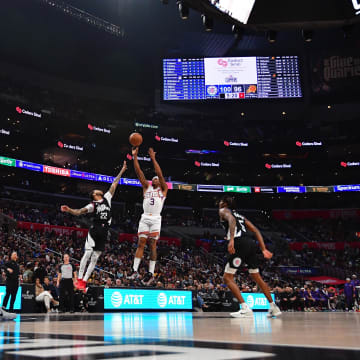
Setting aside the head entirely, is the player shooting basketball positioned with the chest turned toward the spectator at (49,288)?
no

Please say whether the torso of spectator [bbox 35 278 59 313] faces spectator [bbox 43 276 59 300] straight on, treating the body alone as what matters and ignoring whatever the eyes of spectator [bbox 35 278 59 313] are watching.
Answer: no

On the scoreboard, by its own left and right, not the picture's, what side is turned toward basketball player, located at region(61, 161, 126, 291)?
front

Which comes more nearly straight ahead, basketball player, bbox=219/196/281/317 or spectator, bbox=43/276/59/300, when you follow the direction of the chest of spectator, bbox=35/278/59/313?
the basketball player

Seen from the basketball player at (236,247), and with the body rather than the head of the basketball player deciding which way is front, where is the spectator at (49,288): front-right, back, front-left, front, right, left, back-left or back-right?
front

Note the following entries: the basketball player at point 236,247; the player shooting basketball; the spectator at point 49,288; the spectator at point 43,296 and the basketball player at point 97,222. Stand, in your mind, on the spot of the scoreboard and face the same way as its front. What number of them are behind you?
0

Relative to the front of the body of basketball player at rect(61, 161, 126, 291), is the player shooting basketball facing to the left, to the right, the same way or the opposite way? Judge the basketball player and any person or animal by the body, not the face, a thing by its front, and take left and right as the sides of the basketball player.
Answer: to the right

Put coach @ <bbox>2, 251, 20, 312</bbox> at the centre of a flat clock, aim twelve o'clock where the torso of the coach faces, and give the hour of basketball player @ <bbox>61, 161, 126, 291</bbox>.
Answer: The basketball player is roughly at 12 o'clock from the coach.

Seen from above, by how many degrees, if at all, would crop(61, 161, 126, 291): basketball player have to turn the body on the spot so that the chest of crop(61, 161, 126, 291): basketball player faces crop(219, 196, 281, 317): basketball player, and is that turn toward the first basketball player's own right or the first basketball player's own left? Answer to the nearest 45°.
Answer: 0° — they already face them

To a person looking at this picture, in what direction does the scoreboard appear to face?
facing the viewer

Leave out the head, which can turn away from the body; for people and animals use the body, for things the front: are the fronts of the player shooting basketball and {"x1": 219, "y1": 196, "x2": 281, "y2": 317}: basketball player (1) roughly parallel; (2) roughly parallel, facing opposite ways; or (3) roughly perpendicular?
roughly perpendicular

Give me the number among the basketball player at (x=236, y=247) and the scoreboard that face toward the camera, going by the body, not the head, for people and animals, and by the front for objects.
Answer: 1

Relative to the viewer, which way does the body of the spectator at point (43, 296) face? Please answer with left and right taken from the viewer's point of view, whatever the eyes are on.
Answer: facing the viewer and to the right of the viewer

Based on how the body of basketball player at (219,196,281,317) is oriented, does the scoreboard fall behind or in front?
in front

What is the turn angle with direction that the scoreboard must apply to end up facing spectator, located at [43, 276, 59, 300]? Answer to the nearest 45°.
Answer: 0° — it already faces them

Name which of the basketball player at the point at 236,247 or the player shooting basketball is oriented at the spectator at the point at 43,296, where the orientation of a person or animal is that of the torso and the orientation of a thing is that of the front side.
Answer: the basketball player
